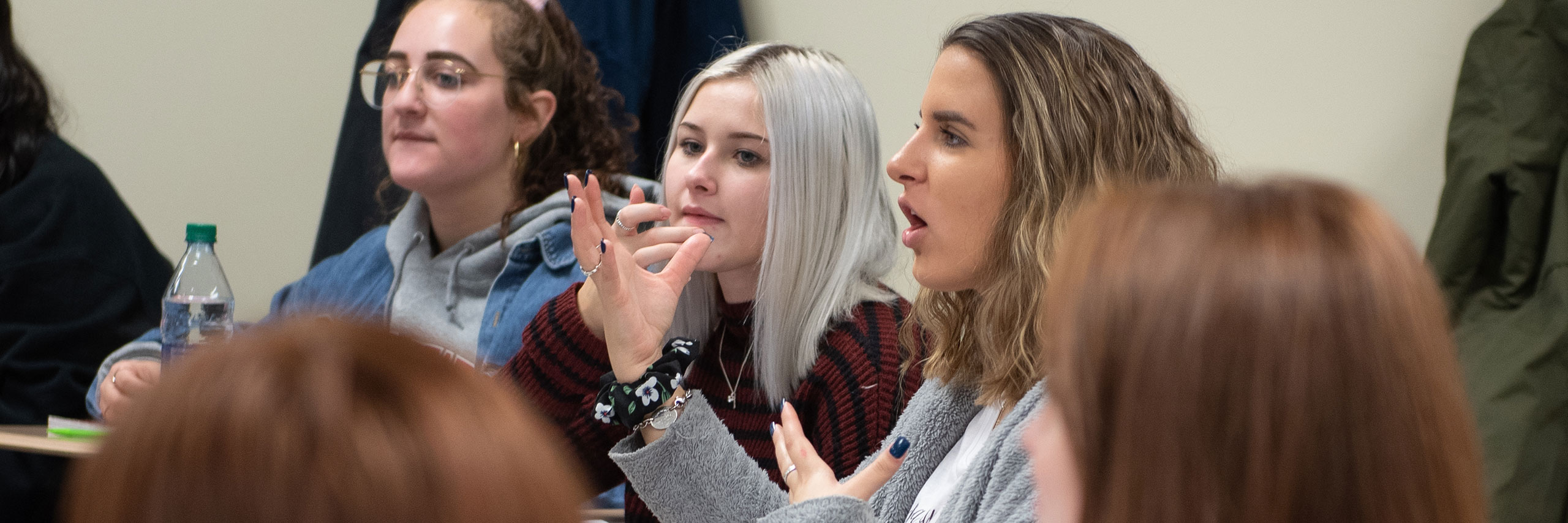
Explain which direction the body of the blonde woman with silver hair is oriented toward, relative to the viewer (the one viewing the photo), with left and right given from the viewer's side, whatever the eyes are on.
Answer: facing the viewer and to the left of the viewer

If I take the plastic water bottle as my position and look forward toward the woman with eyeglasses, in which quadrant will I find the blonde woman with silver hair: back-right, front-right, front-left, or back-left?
front-right

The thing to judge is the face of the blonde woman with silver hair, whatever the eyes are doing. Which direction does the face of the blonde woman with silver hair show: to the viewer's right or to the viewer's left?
to the viewer's left

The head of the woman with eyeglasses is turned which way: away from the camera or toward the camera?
toward the camera

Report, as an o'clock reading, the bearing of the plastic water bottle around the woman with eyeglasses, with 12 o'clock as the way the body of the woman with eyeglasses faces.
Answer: The plastic water bottle is roughly at 1 o'clock from the woman with eyeglasses.

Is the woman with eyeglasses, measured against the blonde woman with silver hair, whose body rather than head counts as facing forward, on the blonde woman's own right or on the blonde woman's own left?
on the blonde woman's own right

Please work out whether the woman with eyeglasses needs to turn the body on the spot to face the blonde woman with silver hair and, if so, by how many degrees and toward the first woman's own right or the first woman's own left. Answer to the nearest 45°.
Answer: approximately 90° to the first woman's own left

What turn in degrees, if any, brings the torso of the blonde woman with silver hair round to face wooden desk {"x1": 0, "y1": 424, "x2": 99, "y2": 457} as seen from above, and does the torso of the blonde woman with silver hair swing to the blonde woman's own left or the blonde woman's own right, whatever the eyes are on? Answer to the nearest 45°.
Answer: approximately 45° to the blonde woman's own right

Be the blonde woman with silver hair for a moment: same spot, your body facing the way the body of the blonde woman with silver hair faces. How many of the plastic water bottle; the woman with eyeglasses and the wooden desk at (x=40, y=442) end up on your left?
0

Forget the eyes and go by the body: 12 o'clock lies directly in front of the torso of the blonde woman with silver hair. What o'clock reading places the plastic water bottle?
The plastic water bottle is roughly at 2 o'clock from the blonde woman with silver hair.

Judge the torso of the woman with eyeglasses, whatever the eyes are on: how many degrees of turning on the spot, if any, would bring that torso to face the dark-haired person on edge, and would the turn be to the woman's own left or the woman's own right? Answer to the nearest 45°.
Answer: approximately 45° to the woman's own right

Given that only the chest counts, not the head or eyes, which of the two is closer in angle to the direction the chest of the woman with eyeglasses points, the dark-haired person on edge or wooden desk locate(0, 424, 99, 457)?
the wooden desk

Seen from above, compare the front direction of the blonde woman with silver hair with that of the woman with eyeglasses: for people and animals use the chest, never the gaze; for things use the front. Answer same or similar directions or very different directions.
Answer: same or similar directions

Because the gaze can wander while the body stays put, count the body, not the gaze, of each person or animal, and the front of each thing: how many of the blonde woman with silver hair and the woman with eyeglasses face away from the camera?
0

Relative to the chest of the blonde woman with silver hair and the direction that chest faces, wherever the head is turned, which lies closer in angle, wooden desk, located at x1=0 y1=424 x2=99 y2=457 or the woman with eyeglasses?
the wooden desk

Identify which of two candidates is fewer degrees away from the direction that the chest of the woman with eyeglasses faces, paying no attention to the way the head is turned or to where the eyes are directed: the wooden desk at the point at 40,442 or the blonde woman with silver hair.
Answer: the wooden desk
